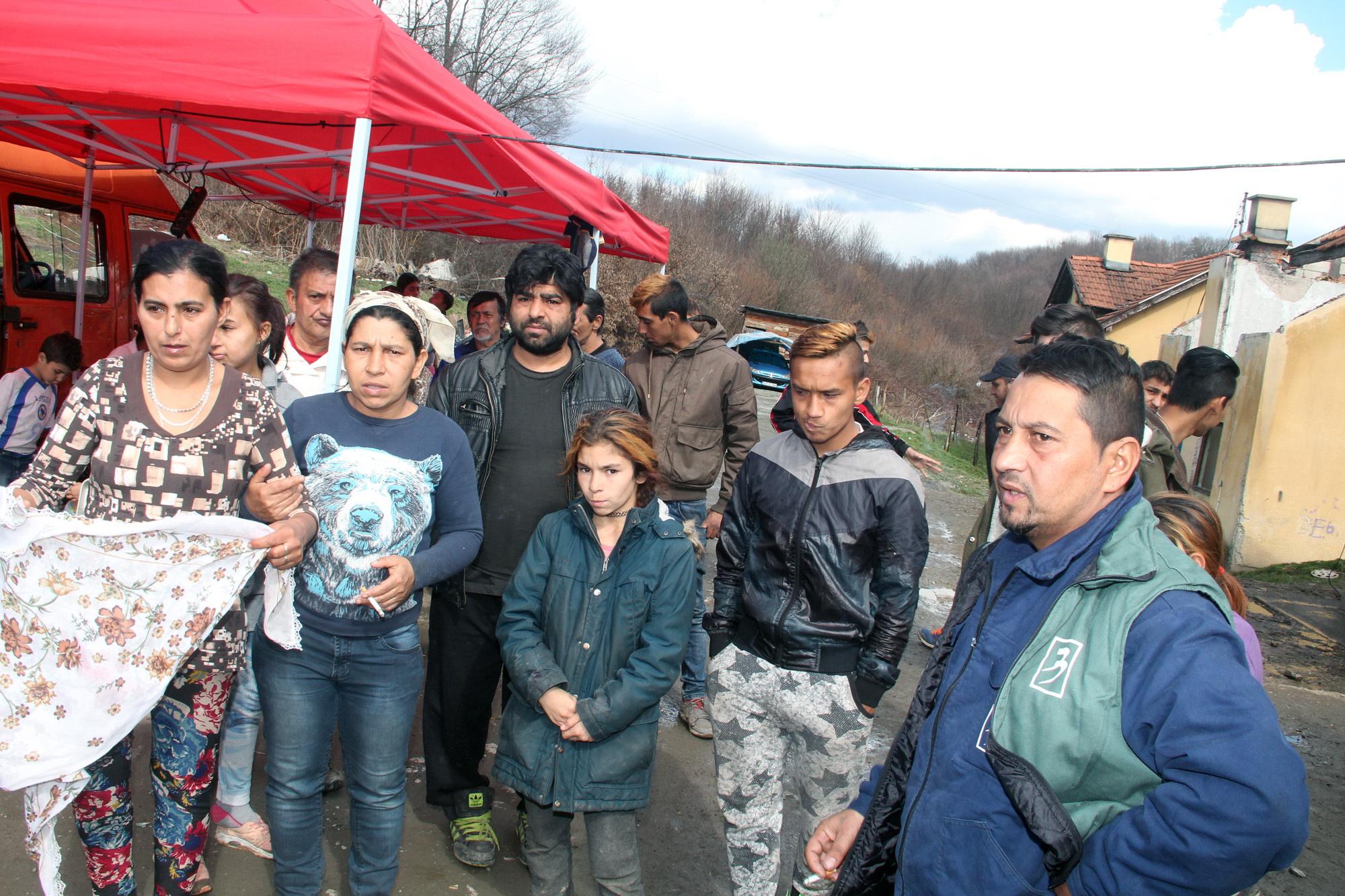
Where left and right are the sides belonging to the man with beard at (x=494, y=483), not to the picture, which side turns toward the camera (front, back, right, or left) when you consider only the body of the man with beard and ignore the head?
front

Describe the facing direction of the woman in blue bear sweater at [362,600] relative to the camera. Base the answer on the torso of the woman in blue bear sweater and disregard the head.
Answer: toward the camera

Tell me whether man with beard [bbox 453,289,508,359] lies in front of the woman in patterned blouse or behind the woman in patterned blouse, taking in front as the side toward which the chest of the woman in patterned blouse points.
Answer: behind

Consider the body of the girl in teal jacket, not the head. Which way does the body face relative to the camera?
toward the camera

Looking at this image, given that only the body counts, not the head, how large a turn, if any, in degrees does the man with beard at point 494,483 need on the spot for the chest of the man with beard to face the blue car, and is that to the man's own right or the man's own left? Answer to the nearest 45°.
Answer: approximately 180°

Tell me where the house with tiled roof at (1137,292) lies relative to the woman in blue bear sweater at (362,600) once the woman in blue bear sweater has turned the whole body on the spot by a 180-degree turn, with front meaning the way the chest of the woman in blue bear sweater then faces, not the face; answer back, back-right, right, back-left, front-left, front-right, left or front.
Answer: front-right

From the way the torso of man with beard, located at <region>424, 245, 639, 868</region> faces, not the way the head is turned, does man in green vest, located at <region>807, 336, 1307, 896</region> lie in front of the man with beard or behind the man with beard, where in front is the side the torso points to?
in front
